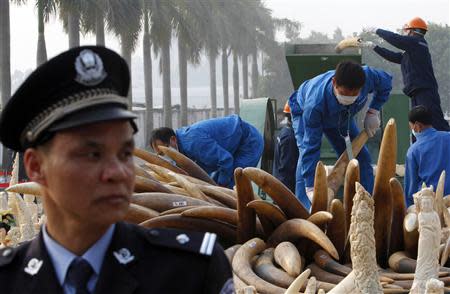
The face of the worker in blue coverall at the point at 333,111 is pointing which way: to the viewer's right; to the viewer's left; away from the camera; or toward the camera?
toward the camera

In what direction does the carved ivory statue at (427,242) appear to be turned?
toward the camera

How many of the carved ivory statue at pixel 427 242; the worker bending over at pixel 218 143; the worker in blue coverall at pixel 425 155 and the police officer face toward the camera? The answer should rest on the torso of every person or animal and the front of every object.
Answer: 2

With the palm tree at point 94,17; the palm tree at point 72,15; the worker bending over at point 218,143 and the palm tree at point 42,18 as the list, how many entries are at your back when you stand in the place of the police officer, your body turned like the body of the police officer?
4

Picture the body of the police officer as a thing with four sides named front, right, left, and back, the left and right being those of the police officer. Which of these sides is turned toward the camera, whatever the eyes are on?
front

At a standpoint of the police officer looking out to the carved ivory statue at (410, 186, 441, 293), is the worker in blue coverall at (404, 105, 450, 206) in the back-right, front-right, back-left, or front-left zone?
front-left

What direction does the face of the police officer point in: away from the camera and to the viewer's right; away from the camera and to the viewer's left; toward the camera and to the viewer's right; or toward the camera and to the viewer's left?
toward the camera and to the viewer's right

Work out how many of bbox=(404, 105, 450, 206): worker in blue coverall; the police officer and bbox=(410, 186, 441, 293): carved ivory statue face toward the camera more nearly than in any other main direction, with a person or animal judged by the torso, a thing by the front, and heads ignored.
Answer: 2

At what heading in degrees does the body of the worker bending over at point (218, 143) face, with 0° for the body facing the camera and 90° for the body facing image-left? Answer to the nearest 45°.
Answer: approximately 90°

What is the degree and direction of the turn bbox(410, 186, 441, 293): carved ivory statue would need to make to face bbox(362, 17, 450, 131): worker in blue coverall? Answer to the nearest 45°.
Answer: approximately 180°

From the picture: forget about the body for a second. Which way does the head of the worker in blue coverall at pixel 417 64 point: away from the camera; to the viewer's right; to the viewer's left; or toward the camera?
to the viewer's left

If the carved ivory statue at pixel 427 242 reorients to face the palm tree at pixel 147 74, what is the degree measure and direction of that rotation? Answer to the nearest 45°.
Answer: approximately 180°
